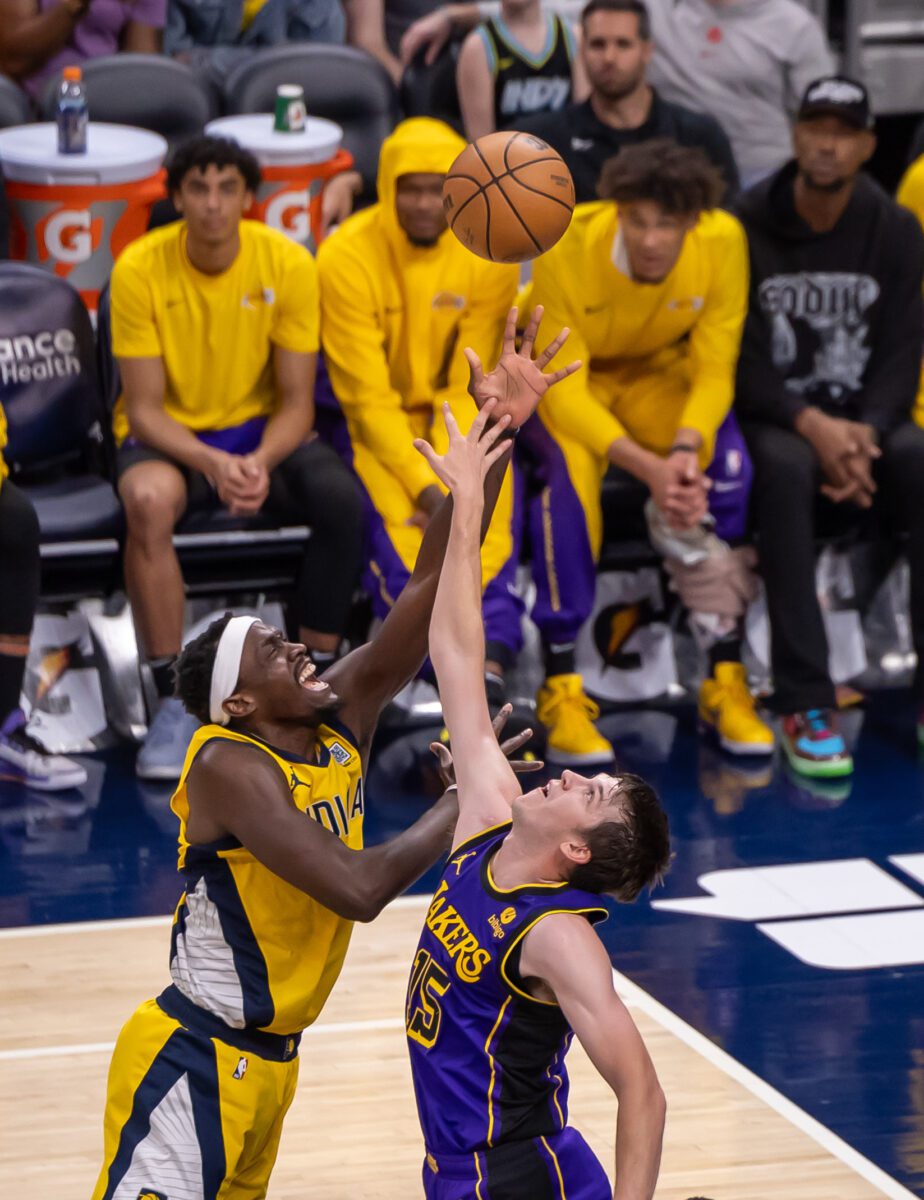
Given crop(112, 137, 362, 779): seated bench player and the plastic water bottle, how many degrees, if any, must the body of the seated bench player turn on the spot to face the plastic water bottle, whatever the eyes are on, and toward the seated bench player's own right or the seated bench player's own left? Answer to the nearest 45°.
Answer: approximately 135° to the seated bench player's own right

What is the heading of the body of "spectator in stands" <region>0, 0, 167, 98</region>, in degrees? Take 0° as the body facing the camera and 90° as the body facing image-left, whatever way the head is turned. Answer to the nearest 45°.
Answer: approximately 0°

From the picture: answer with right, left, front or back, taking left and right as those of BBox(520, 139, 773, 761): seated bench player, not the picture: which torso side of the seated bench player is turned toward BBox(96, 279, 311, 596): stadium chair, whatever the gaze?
right

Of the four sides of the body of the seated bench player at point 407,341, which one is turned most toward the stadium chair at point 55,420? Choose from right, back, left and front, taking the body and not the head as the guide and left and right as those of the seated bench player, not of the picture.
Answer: right

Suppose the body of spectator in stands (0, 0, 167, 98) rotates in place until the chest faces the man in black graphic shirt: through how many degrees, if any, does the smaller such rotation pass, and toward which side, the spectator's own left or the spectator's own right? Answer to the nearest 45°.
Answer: approximately 45° to the spectator's own left

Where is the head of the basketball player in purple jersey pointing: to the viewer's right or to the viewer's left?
to the viewer's left

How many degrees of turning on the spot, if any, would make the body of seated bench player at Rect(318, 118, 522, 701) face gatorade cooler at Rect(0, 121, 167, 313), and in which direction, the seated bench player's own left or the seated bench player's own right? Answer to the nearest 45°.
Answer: approximately 135° to the seated bench player's own right
